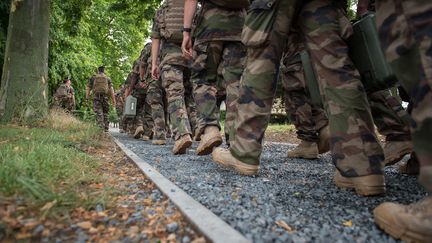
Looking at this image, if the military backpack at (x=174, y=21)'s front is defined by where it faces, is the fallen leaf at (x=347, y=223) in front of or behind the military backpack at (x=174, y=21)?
in front

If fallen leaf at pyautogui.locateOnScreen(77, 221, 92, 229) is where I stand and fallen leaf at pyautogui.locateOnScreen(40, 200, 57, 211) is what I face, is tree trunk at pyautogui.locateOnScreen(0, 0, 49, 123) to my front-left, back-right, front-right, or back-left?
front-right

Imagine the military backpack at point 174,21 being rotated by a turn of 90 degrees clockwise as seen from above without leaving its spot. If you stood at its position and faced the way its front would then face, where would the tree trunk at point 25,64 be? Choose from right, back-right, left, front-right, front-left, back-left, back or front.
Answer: front-right

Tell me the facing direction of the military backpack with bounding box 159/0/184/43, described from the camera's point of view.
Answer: facing the viewer

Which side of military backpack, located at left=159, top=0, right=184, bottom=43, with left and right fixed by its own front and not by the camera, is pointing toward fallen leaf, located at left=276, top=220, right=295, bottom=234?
front

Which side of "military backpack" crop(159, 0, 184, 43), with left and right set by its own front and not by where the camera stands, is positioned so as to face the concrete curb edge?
front

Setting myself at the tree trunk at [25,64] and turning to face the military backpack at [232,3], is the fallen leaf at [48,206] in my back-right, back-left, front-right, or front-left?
front-right
